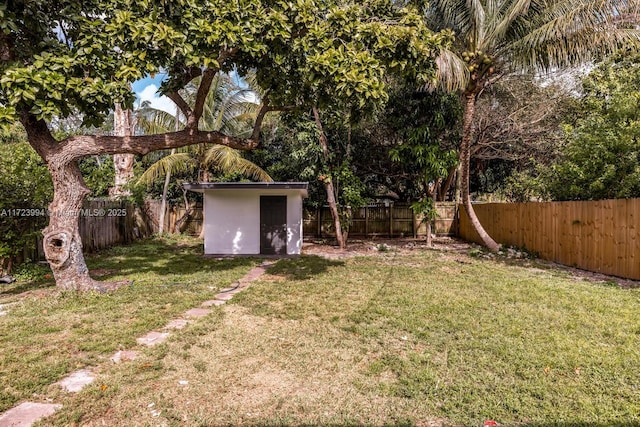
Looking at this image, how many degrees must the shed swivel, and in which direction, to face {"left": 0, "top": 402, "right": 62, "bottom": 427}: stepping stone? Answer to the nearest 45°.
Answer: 0° — it already faces it

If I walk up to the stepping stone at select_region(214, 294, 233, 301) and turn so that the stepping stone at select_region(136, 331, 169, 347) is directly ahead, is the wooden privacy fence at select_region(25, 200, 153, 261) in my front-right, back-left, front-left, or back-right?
back-right

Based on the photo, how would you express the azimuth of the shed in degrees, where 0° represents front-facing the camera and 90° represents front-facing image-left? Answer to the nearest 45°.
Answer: approximately 0°

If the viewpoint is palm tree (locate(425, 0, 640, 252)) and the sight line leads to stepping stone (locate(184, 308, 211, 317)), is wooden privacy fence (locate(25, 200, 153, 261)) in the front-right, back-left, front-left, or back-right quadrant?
front-right

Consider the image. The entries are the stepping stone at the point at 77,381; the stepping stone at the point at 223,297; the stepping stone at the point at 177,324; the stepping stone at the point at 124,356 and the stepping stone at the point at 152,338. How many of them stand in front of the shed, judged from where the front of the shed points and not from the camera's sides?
5

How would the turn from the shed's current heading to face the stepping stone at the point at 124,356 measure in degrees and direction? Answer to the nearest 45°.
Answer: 0° — it already faces it

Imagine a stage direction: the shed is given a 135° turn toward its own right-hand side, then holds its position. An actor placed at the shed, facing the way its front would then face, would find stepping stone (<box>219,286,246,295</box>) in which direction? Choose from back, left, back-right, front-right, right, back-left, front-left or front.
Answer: back-left

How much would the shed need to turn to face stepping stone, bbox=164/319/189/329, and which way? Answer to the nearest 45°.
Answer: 0° — it already faces it

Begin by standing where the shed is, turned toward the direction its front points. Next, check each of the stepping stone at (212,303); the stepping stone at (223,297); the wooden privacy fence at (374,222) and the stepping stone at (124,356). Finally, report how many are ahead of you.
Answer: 3

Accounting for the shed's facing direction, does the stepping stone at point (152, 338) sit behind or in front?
in front

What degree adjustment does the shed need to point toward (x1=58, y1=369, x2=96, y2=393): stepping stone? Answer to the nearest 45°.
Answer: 0° — it already faces it

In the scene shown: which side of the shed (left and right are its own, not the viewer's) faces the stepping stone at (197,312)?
front

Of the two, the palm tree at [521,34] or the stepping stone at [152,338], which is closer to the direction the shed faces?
the stepping stone

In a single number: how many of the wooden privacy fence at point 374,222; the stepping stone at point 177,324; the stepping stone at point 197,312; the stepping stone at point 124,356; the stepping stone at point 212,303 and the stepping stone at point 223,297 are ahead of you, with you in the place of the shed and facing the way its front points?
5

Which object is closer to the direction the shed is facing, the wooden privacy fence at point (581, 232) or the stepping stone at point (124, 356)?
the stepping stone

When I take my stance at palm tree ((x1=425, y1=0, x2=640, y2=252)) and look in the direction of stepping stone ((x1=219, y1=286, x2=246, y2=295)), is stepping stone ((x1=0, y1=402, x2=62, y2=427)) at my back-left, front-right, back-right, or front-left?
front-left
